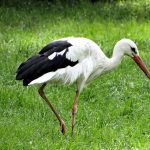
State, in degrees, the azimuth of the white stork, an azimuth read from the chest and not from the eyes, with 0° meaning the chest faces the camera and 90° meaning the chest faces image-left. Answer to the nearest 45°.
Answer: approximately 270°
